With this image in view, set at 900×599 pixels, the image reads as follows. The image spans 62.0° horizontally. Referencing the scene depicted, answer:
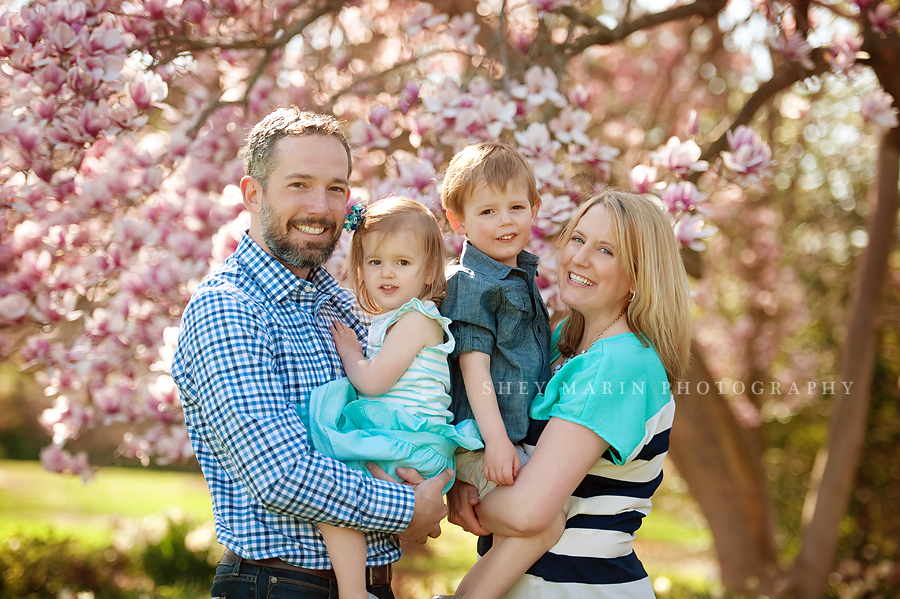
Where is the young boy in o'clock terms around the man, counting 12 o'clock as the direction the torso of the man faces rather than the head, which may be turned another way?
The young boy is roughly at 10 o'clock from the man.

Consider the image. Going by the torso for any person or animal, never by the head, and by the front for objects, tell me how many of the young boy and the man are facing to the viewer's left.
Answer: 0

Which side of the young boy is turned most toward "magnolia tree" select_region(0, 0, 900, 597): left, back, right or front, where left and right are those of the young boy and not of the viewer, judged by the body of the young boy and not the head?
back

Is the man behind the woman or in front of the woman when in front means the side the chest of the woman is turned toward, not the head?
in front

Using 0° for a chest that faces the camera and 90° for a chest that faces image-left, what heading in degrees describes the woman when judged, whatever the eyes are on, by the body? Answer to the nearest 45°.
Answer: approximately 90°

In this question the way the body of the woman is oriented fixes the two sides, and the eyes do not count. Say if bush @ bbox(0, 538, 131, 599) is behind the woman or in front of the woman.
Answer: in front

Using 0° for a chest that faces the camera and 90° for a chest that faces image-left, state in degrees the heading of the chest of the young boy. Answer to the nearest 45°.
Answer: approximately 315°

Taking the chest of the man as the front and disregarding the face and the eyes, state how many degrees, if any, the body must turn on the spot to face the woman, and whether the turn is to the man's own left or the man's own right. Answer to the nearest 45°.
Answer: approximately 45° to the man's own left
